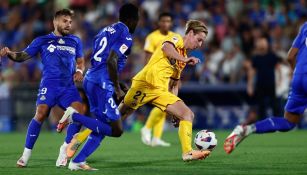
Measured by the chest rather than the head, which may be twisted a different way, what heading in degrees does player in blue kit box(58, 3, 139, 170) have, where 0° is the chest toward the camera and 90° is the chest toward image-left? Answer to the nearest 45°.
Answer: approximately 225°

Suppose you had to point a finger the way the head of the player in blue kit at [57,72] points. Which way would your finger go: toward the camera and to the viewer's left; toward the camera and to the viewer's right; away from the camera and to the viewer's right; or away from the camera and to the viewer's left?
toward the camera and to the viewer's right

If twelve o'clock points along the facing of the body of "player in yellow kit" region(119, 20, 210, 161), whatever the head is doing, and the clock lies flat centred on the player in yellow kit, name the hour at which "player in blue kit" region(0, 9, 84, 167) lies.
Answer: The player in blue kit is roughly at 6 o'clock from the player in yellow kit.

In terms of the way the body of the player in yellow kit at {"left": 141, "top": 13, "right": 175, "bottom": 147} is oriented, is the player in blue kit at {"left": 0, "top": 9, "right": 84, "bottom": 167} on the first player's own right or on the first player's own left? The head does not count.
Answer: on the first player's own right

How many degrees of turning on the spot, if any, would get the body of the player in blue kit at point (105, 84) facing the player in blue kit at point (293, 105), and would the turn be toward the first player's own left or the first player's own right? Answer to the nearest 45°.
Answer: approximately 45° to the first player's own right

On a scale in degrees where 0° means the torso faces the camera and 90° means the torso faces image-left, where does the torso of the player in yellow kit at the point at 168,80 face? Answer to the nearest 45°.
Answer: approximately 270°

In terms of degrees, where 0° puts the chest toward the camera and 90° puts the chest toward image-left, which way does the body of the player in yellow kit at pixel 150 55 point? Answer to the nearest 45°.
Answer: approximately 315°
